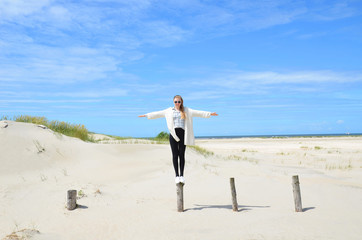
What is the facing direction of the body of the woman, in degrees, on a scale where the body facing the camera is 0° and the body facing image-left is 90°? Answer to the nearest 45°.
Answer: approximately 0°

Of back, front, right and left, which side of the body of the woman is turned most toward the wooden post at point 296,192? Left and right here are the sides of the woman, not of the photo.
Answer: left

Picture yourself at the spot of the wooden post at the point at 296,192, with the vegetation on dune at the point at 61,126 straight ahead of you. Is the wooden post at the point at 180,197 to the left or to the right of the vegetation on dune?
left

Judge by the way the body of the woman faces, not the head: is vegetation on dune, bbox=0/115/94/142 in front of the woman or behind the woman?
behind
